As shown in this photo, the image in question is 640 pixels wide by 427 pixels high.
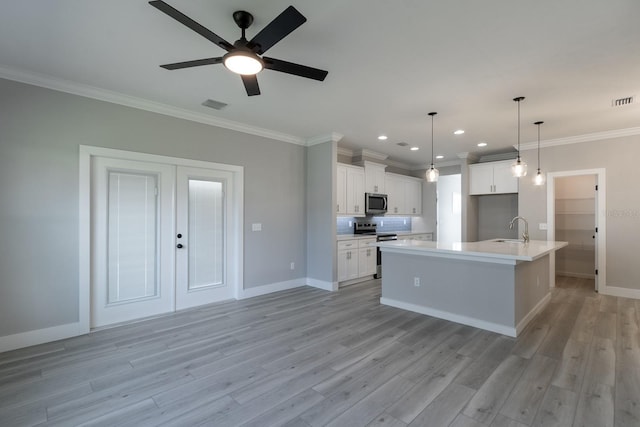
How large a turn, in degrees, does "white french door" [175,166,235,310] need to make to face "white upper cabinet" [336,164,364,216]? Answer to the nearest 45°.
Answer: approximately 45° to its left

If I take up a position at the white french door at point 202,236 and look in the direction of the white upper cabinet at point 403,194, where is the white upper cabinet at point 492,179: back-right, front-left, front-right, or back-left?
front-right

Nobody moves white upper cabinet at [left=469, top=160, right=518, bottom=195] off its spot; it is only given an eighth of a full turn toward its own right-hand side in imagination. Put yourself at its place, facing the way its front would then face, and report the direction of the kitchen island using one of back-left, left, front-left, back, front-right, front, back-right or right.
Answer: front-left

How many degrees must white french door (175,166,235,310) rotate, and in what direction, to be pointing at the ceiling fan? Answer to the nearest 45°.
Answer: approximately 45° to its right

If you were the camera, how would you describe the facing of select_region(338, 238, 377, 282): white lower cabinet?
facing the viewer and to the right of the viewer

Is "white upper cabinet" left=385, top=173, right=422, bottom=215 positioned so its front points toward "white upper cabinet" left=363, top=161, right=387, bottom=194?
no

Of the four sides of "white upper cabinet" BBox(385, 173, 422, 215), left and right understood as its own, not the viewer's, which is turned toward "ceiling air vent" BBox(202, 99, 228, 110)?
right

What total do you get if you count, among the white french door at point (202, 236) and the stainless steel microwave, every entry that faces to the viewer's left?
0

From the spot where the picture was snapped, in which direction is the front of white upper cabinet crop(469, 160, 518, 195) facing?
facing the viewer

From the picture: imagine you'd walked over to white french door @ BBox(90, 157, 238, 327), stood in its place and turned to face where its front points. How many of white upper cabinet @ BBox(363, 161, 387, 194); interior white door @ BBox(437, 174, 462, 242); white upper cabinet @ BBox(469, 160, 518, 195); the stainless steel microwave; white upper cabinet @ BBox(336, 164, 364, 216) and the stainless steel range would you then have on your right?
0

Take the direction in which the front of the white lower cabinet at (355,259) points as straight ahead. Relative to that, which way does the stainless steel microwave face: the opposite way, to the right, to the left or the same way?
the same way

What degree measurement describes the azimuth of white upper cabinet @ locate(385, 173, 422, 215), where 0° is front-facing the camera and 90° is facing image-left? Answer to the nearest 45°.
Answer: approximately 315°

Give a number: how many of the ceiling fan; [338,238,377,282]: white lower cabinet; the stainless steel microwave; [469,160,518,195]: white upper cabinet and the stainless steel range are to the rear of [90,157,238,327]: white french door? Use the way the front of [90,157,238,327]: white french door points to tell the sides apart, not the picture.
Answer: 0

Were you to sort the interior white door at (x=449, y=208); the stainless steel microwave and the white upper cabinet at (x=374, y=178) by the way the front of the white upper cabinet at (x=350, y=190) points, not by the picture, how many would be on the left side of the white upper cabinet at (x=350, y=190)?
3

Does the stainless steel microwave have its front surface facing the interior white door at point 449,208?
no

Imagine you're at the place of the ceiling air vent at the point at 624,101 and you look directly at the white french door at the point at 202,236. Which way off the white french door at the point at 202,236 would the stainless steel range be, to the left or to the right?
right

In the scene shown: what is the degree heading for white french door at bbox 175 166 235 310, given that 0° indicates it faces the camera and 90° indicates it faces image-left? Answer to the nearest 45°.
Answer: approximately 315°

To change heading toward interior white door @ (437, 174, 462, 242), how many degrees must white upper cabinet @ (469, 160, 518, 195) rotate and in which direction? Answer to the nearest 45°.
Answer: approximately 135° to its right

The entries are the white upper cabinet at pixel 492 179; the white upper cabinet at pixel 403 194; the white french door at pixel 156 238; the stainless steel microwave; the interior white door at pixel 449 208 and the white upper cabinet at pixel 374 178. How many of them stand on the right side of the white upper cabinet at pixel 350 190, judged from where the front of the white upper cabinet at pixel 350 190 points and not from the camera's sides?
1

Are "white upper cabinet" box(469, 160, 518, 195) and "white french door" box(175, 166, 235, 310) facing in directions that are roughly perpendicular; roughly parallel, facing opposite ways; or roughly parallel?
roughly perpendicular
